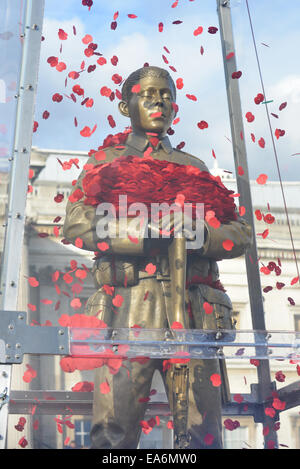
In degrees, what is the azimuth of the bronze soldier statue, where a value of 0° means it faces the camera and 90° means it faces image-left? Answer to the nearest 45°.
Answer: approximately 0°

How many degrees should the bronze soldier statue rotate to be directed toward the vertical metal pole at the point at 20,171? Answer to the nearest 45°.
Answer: approximately 45° to its right
